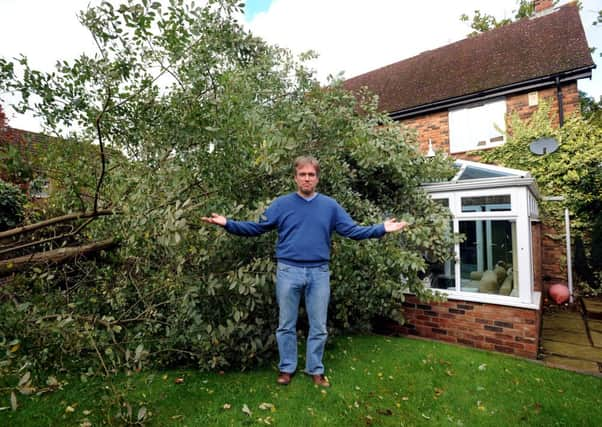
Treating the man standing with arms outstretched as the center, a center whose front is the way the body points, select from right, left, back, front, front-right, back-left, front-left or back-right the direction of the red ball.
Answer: back-left

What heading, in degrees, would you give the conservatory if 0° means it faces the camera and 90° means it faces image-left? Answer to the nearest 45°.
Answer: approximately 45°

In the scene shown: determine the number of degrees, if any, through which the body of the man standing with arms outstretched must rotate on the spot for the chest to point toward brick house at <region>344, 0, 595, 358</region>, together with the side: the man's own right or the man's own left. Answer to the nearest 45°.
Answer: approximately 135° to the man's own left

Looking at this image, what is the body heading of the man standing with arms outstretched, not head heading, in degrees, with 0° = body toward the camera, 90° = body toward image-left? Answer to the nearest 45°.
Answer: approximately 0°
